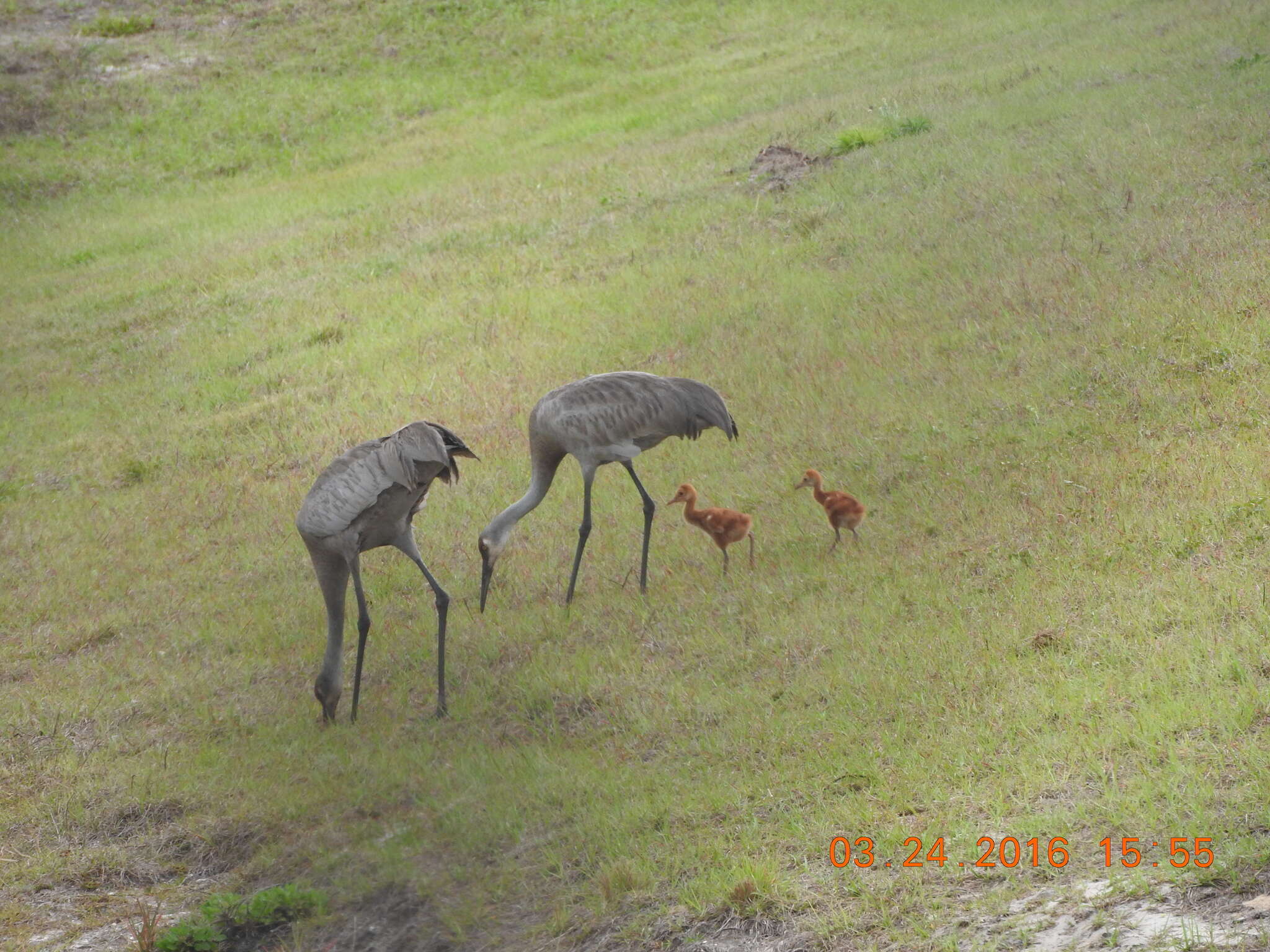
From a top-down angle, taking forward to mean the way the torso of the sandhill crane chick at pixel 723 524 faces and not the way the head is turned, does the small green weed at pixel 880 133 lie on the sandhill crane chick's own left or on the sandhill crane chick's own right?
on the sandhill crane chick's own right

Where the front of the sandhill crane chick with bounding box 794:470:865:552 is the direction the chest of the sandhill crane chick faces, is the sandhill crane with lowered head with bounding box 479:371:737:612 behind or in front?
in front

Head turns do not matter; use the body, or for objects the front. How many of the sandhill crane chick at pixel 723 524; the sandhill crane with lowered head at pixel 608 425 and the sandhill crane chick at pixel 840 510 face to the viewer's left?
3

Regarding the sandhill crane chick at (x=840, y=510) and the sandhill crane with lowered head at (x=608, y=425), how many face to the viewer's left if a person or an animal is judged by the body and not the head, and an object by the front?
2

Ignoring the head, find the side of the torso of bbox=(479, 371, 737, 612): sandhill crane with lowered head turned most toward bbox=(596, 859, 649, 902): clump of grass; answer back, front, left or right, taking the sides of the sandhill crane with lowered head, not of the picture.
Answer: left

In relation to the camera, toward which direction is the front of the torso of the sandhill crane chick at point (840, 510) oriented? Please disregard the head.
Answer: to the viewer's left

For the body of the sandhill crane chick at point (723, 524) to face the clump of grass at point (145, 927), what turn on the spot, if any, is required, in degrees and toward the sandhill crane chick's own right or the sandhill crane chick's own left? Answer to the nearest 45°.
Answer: approximately 45° to the sandhill crane chick's own left

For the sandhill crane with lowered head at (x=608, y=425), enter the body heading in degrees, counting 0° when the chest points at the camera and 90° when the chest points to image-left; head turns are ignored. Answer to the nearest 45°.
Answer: approximately 90°

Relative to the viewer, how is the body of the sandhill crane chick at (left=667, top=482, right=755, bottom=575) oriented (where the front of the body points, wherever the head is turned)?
to the viewer's left

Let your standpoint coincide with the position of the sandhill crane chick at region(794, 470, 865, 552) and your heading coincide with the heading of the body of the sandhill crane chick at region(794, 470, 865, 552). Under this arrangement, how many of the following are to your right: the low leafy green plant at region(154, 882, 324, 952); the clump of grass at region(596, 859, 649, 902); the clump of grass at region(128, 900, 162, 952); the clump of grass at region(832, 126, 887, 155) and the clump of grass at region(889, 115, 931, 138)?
2
